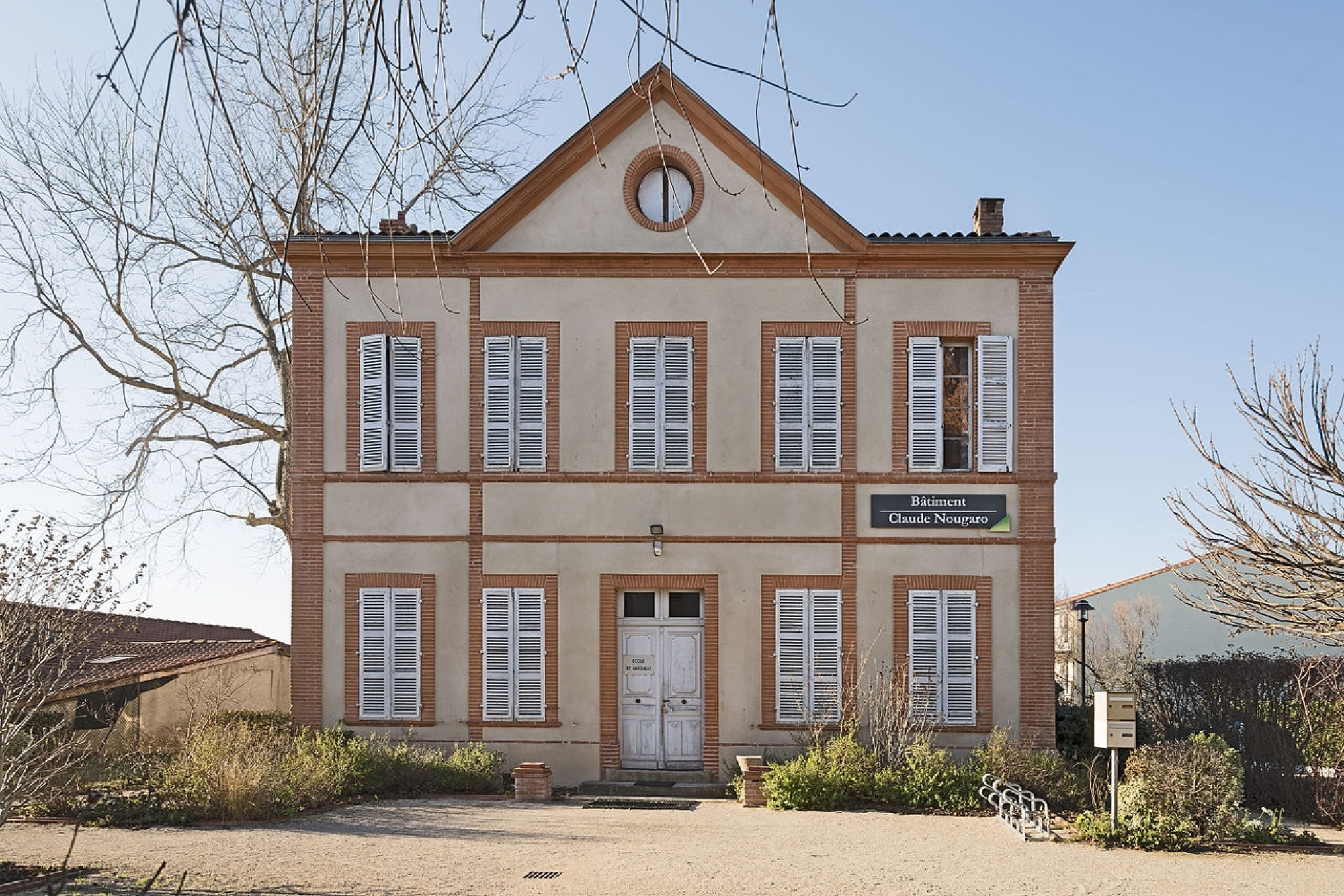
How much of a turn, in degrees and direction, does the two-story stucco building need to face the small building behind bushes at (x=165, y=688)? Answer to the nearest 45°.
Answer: approximately 135° to its right

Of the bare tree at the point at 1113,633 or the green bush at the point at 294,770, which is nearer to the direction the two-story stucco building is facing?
the green bush

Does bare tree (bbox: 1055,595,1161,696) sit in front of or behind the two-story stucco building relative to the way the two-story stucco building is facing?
behind

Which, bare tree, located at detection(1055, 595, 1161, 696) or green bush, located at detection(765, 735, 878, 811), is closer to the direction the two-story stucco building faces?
the green bush

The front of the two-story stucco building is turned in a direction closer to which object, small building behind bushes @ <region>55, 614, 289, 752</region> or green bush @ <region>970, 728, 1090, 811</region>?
the green bush

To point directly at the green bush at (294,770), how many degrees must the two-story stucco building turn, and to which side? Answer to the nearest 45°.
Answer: approximately 45° to its right

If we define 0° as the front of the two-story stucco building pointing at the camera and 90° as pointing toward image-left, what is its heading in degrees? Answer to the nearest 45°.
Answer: approximately 0°

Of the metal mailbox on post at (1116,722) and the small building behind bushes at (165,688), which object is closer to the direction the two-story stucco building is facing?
the metal mailbox on post
